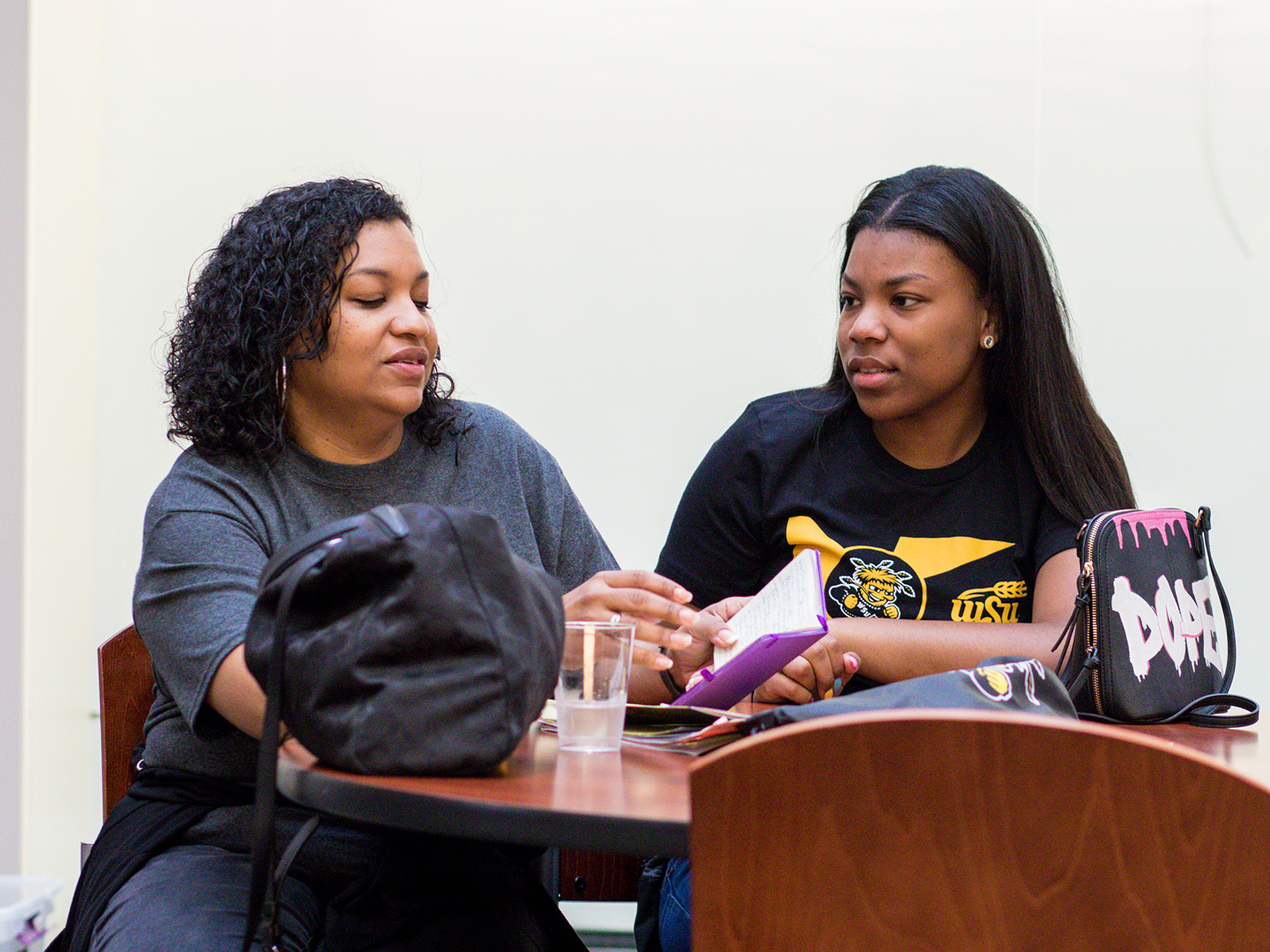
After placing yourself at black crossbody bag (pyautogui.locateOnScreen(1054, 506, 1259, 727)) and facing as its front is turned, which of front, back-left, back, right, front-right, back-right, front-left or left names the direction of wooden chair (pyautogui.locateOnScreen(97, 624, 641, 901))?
back-right

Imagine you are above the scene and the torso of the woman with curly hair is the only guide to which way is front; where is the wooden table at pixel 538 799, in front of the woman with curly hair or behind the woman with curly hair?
in front

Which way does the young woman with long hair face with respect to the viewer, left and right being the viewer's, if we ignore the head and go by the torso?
facing the viewer and to the left of the viewer

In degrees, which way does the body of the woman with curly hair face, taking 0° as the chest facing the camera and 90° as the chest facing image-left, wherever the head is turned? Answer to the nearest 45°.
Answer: approximately 315°

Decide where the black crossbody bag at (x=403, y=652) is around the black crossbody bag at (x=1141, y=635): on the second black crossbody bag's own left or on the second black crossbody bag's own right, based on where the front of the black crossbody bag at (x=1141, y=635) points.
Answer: on the second black crossbody bag's own right

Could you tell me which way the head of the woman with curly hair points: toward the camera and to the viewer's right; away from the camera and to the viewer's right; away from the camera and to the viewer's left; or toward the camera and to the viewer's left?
toward the camera and to the viewer's right

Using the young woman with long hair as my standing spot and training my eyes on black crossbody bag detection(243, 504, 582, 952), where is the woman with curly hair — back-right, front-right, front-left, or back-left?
front-right

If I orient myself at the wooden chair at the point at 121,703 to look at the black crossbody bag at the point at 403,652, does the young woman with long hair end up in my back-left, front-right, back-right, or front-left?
front-left

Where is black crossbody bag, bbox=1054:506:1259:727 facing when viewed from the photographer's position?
facing the viewer and to the right of the viewer

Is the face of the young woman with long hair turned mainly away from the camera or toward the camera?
toward the camera

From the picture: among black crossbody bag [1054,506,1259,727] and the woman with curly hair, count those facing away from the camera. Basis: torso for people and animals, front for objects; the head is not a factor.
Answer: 0
